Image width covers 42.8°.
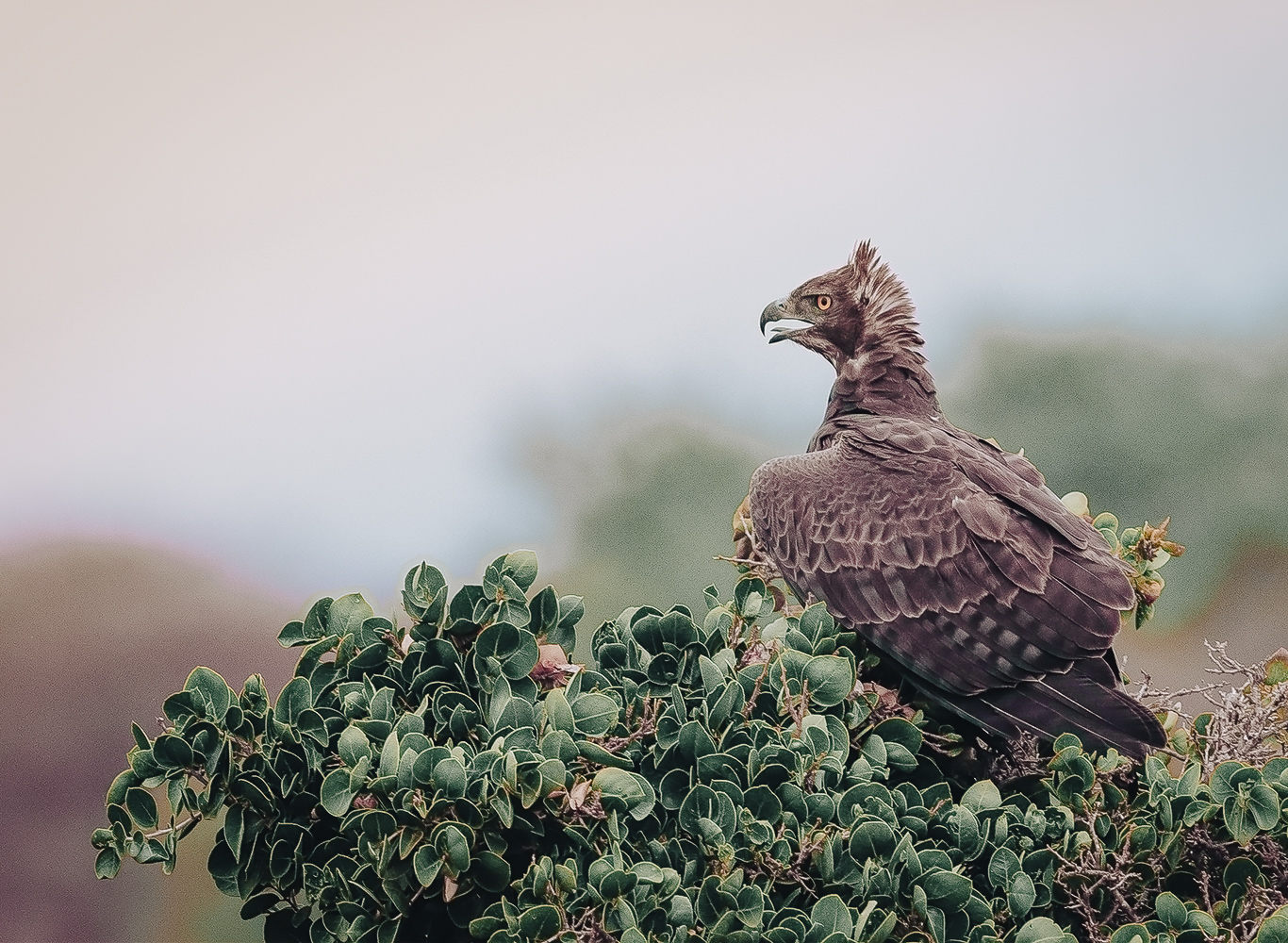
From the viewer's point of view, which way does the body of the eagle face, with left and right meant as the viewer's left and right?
facing away from the viewer and to the left of the viewer
